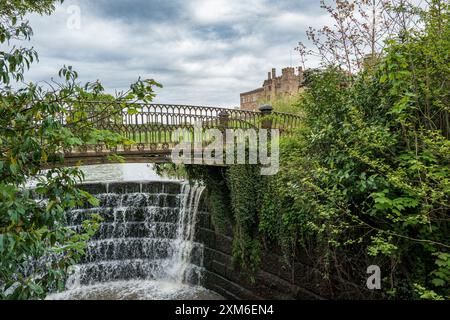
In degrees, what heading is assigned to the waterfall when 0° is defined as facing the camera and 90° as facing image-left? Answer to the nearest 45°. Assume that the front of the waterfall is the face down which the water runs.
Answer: approximately 0°

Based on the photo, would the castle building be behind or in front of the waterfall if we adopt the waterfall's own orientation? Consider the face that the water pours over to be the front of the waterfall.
behind

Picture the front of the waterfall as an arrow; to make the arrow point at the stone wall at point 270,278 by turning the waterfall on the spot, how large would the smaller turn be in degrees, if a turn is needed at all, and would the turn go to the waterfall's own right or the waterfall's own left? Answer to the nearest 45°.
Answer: approximately 45° to the waterfall's own left

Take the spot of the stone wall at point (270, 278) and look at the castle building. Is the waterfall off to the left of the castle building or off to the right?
left

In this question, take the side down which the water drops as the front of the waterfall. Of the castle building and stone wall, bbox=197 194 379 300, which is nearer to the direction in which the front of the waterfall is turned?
the stone wall
